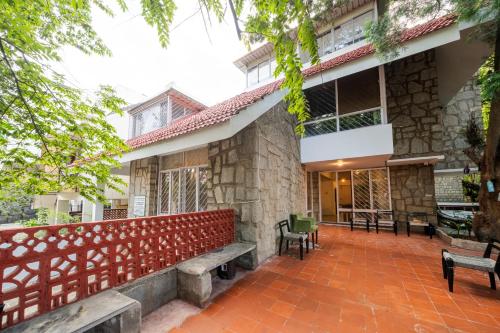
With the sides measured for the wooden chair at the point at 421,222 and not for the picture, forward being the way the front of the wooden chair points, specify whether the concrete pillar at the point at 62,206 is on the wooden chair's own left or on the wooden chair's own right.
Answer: on the wooden chair's own right

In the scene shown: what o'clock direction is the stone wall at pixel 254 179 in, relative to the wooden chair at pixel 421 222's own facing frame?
The stone wall is roughly at 1 o'clock from the wooden chair.

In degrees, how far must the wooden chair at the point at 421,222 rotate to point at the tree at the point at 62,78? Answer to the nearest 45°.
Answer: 0° — it already faces it

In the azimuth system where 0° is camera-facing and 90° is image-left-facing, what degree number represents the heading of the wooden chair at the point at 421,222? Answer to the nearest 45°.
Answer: approximately 0°

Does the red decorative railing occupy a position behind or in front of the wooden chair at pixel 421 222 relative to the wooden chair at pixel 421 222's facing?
in front

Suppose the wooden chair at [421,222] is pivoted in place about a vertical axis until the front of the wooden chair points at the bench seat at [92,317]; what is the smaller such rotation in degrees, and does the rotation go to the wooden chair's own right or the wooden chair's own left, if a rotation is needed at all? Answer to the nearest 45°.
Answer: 0° — it already faces it
